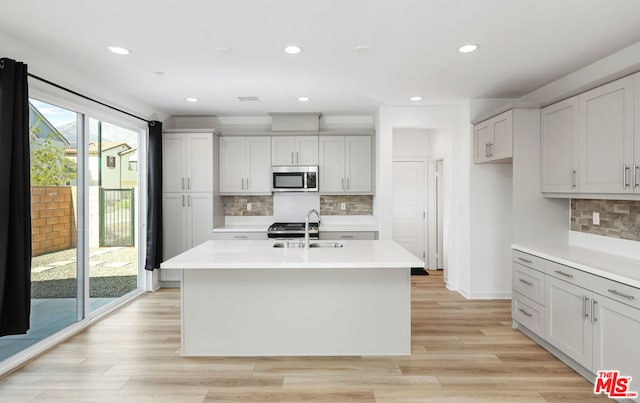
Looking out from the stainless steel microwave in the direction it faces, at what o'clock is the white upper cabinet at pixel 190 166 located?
The white upper cabinet is roughly at 3 o'clock from the stainless steel microwave.

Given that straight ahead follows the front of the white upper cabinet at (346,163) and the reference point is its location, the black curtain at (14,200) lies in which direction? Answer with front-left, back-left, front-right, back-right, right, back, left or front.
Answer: front-right

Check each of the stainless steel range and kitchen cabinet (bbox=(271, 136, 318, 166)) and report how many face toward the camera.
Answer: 2

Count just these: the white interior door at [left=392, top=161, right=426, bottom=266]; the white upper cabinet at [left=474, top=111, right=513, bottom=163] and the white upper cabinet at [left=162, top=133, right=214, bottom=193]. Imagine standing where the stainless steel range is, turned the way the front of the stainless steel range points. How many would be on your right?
1

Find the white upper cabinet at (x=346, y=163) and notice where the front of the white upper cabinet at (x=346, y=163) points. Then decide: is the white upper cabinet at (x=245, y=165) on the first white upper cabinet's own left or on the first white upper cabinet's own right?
on the first white upper cabinet's own right

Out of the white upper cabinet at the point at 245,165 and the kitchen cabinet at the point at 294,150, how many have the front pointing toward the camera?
2

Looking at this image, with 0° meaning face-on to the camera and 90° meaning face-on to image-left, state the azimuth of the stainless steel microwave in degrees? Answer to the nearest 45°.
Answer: approximately 0°

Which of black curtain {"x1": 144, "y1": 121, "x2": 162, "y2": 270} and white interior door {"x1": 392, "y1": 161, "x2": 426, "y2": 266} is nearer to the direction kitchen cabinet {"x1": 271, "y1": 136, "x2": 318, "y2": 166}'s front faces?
the black curtain

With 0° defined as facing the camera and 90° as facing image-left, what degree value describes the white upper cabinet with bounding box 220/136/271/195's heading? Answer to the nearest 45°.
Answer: approximately 0°

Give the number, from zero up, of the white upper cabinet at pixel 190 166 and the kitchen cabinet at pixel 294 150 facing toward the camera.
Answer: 2

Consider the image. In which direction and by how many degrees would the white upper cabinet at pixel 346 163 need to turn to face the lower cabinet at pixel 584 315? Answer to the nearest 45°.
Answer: approximately 45° to its left

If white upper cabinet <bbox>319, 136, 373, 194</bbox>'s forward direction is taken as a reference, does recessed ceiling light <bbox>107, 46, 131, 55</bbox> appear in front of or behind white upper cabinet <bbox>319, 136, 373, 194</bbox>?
in front

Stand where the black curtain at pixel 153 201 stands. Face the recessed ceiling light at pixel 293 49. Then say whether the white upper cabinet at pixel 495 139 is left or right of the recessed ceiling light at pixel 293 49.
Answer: left

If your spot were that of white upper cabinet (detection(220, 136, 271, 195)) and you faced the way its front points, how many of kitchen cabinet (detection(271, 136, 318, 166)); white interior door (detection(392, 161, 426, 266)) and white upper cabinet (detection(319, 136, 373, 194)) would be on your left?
3

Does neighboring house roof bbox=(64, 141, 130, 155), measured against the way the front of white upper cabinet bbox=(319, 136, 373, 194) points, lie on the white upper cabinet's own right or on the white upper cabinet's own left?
on the white upper cabinet's own right
